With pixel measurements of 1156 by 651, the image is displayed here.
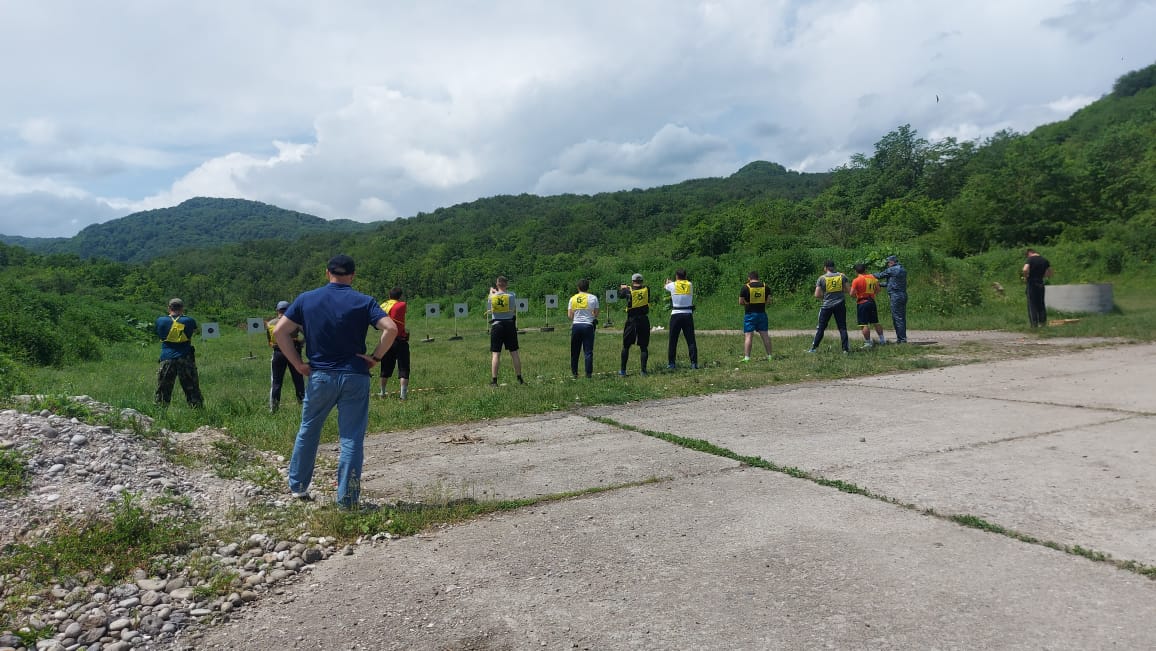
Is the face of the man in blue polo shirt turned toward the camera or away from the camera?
away from the camera

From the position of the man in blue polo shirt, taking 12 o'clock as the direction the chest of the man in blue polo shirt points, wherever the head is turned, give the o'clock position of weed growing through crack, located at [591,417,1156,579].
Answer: The weed growing through crack is roughly at 4 o'clock from the man in blue polo shirt.

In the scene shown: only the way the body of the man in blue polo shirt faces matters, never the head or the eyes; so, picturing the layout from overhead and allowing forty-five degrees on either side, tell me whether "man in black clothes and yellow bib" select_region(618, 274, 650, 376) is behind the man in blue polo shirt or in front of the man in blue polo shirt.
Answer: in front

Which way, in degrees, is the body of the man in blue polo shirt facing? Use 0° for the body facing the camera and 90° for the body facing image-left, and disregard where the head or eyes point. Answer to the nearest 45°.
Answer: approximately 180°

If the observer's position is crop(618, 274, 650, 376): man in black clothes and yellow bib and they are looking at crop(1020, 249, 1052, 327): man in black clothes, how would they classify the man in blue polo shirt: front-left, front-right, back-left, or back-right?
back-right
